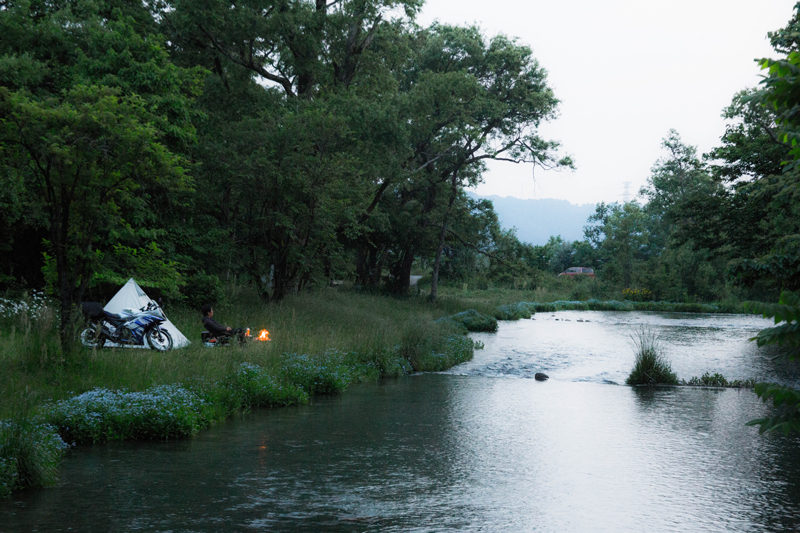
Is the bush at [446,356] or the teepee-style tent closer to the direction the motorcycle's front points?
the bush

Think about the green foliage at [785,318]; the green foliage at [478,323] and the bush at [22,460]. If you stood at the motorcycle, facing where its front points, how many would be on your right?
2

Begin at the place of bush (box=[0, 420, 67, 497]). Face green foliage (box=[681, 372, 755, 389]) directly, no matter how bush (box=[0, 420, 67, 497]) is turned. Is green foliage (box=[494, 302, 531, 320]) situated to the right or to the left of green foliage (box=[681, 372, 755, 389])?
left

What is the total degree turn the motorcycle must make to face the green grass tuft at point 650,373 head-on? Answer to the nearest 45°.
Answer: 0° — it already faces it

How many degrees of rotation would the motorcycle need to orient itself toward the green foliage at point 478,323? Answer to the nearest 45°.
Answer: approximately 45° to its left

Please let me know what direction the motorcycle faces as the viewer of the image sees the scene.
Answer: facing to the right of the viewer

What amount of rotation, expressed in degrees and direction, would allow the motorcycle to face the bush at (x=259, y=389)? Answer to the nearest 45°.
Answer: approximately 45° to its right

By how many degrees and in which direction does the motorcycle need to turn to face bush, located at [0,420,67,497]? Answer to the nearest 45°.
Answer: approximately 90° to its right
